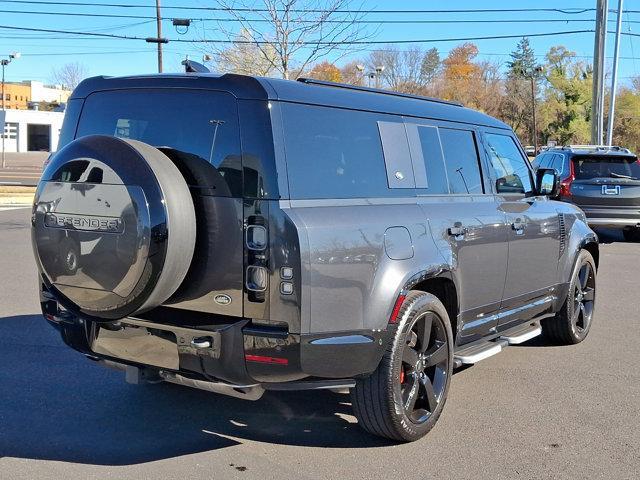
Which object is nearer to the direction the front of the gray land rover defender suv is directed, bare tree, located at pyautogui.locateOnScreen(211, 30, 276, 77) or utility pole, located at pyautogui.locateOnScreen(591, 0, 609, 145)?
the utility pole

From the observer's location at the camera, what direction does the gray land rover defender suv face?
facing away from the viewer and to the right of the viewer

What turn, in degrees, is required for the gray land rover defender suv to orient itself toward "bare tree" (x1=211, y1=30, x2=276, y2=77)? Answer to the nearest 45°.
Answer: approximately 45° to its left

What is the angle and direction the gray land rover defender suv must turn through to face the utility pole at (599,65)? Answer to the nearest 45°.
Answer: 0° — it already faces it

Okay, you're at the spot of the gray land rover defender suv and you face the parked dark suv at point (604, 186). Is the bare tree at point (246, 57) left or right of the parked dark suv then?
left

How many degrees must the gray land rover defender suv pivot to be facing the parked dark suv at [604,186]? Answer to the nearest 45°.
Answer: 0° — it already faces it

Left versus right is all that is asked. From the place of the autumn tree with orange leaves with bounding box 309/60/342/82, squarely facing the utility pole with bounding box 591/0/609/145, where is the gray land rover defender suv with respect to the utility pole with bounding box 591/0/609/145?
right

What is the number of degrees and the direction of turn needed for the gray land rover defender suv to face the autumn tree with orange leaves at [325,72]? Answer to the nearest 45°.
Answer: approximately 45° to its left
